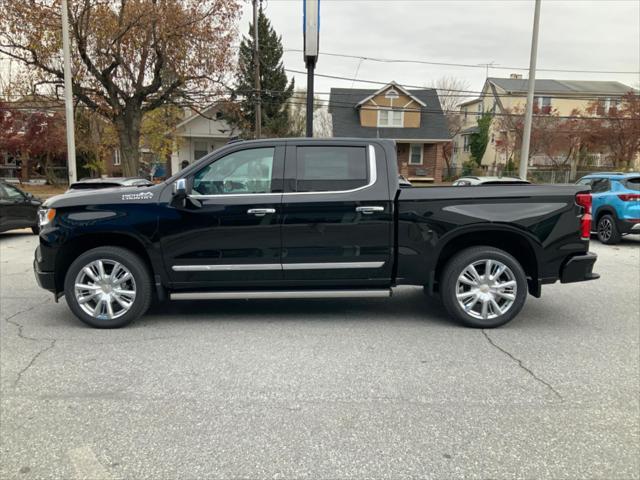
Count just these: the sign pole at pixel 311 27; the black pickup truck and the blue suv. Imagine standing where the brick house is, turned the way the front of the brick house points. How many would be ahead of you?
3

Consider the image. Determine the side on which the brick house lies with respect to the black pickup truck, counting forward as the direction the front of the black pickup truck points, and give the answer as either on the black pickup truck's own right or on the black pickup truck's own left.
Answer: on the black pickup truck's own right

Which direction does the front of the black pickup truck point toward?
to the viewer's left

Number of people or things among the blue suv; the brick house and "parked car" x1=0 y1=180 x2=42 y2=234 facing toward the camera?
1

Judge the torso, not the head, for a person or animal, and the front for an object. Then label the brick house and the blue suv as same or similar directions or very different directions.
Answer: very different directions

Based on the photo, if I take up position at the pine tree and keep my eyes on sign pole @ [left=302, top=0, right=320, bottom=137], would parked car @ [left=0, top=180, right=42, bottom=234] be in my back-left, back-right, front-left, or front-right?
front-right

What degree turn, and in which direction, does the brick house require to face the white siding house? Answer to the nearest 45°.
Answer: approximately 90° to its right

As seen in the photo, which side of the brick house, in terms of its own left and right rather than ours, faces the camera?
front

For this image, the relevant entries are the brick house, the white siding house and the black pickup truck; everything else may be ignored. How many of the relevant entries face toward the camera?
2

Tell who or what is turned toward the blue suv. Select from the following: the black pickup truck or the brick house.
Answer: the brick house

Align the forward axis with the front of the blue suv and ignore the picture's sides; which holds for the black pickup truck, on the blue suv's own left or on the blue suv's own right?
on the blue suv's own left

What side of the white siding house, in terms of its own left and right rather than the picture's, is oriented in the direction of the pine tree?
left

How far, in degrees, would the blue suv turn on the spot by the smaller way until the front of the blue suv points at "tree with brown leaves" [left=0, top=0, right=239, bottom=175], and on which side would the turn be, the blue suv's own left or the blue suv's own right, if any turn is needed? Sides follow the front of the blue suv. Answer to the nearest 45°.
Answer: approximately 45° to the blue suv's own left

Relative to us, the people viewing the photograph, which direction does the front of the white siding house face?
facing the viewer

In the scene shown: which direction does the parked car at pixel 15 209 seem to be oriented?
to the viewer's right

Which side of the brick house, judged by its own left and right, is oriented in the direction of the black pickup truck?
front

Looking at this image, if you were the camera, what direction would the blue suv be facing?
facing away from the viewer and to the left of the viewer

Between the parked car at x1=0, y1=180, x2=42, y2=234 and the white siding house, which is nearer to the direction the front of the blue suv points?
the white siding house
